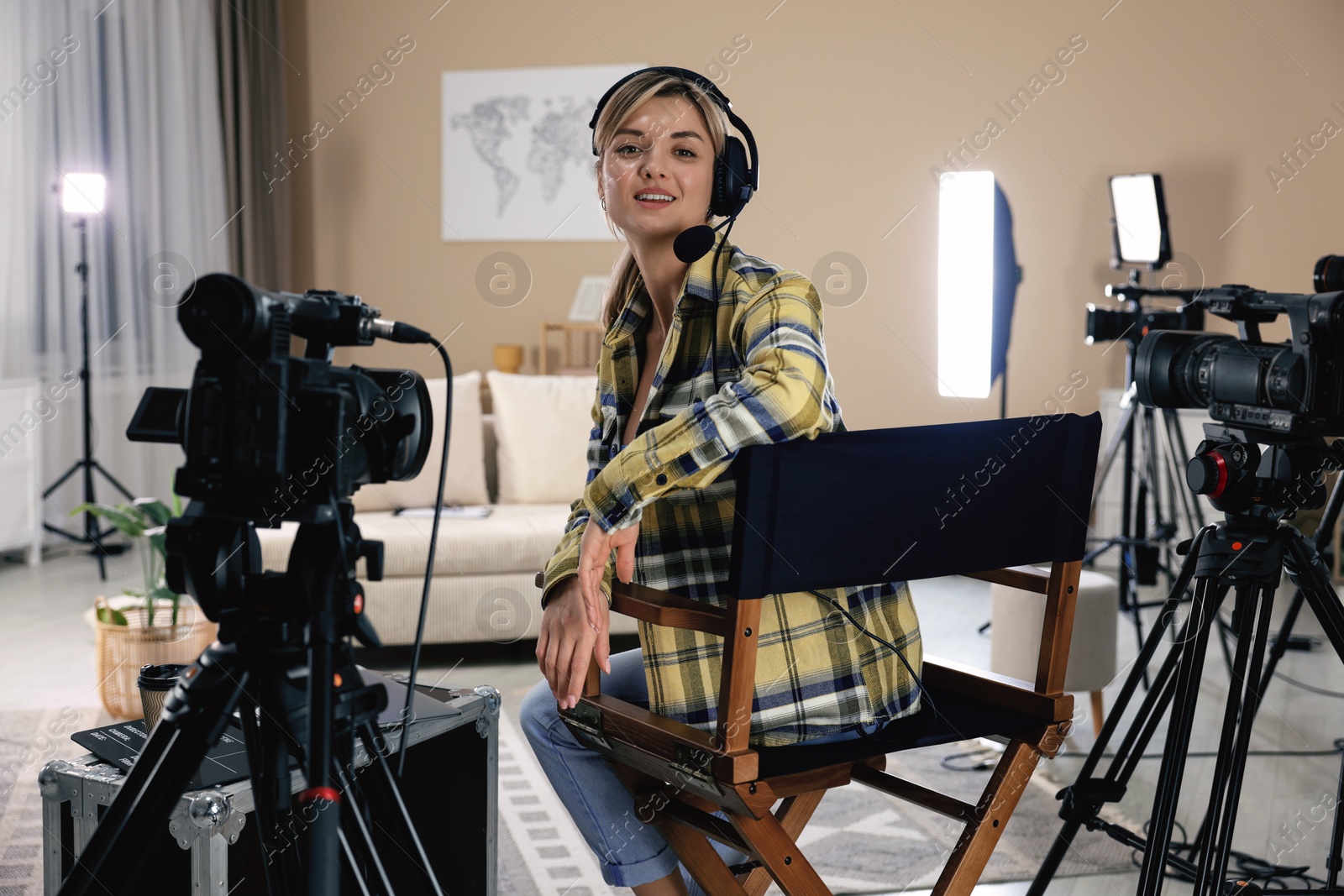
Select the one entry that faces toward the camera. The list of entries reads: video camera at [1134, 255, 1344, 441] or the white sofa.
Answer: the white sofa

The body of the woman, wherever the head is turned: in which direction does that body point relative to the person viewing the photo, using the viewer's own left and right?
facing the viewer and to the left of the viewer

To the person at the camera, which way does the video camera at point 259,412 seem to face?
facing away from the viewer and to the right of the viewer

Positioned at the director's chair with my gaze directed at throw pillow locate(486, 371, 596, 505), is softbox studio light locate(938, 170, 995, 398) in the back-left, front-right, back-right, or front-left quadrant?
front-right

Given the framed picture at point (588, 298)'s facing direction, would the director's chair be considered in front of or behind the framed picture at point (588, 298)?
in front

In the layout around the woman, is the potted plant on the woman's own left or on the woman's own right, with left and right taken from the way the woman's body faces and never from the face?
on the woman's own right

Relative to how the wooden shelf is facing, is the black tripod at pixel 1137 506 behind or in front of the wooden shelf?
in front

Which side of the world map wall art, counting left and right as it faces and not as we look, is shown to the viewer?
front

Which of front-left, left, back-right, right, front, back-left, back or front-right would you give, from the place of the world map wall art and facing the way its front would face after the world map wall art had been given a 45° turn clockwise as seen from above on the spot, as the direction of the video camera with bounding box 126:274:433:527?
front-left

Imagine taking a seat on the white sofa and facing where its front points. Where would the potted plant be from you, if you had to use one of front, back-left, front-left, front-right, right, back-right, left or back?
front-right

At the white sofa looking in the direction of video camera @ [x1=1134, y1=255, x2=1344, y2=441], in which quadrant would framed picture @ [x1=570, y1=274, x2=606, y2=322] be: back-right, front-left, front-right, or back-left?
back-left

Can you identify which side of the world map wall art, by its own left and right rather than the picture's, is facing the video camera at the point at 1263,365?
front

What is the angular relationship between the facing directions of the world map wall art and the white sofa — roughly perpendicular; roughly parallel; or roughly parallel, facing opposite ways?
roughly parallel

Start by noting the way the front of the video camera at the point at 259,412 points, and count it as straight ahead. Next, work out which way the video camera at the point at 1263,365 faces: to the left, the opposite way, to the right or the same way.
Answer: to the left

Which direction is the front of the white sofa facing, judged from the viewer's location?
facing the viewer

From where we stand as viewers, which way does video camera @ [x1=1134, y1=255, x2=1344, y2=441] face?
facing to the left of the viewer
